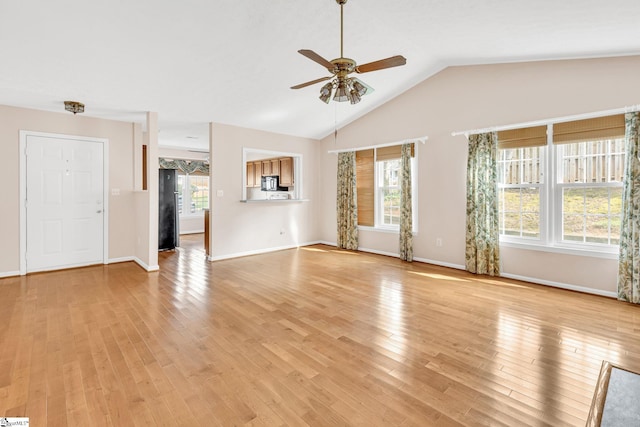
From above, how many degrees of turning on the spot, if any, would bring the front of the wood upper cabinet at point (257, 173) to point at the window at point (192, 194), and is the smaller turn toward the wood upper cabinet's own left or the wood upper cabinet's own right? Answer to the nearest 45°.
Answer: approximately 90° to the wood upper cabinet's own right

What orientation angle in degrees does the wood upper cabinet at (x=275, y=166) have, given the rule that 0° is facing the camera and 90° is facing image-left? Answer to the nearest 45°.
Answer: approximately 0°

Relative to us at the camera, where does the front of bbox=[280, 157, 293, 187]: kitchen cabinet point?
facing the viewer

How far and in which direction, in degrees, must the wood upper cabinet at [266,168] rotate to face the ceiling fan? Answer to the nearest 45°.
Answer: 0° — it already faces it

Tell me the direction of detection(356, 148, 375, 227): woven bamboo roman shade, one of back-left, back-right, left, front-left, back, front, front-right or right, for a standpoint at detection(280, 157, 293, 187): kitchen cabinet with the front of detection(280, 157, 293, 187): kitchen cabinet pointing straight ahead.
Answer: front-left

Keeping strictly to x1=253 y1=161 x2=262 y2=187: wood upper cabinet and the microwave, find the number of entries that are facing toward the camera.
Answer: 2

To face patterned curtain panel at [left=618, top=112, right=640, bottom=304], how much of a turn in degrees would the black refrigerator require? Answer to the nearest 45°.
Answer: approximately 45° to its right

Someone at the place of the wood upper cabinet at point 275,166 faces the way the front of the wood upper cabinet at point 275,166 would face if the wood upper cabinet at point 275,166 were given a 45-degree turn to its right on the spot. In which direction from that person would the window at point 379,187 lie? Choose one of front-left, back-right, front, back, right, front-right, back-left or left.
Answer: left

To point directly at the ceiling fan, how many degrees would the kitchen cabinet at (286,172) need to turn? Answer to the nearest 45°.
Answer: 0° — it already faces it

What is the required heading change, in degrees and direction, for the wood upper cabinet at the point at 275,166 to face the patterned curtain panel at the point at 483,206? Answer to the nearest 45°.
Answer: approximately 45° to its left
